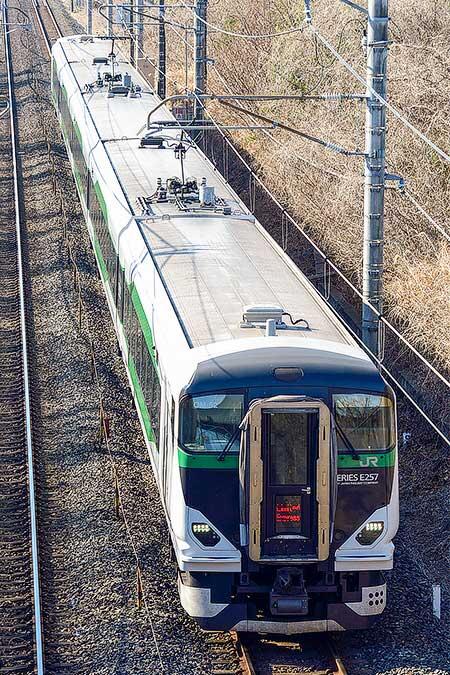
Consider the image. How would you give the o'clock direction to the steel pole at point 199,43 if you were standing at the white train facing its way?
The steel pole is roughly at 6 o'clock from the white train.

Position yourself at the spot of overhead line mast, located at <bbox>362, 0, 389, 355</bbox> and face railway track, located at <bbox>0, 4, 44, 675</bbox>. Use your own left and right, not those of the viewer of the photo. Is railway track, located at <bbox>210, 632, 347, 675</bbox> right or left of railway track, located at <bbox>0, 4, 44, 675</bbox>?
left

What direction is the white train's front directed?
toward the camera

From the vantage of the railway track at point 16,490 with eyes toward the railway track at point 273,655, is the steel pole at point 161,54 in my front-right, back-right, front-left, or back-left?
back-left

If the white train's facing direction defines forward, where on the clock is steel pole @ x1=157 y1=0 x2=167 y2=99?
The steel pole is roughly at 6 o'clock from the white train.
